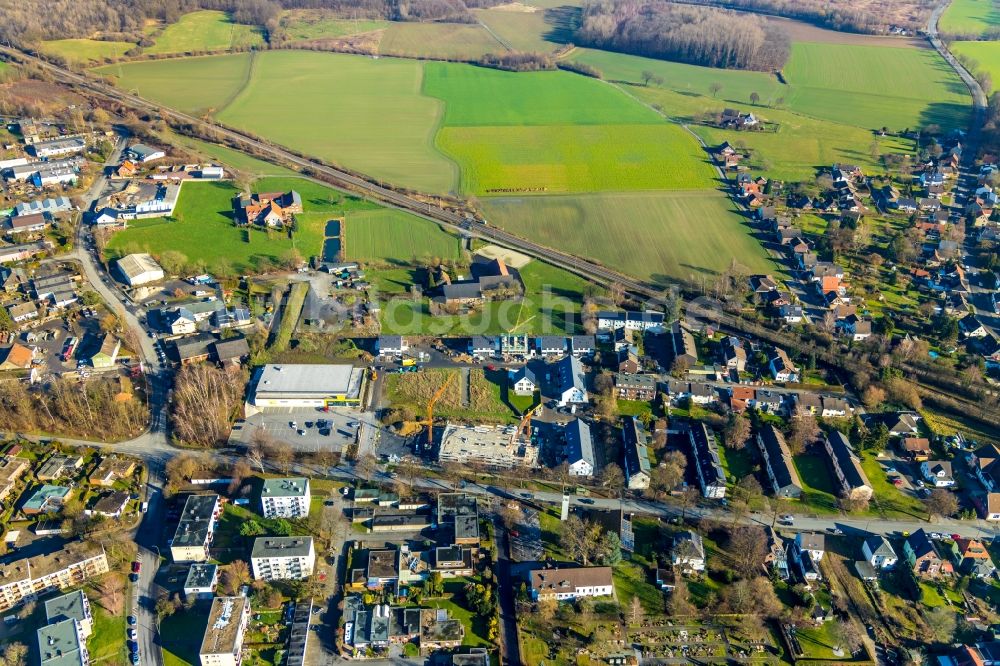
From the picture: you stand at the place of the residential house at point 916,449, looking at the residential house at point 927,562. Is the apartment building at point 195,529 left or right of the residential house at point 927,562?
right

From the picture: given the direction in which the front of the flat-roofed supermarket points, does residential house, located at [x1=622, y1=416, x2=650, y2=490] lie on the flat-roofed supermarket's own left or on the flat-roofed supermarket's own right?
on the flat-roofed supermarket's own left

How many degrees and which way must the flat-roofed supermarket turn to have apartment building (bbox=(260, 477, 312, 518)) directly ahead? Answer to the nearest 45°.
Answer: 0° — it already faces it

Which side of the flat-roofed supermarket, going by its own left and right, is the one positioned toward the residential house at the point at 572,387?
left

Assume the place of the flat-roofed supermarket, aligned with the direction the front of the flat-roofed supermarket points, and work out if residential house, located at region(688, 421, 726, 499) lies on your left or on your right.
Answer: on your left

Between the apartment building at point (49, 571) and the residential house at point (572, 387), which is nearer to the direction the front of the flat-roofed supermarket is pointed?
the apartment building

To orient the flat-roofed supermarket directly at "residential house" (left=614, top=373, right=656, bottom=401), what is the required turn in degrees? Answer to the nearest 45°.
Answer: approximately 90° to its left

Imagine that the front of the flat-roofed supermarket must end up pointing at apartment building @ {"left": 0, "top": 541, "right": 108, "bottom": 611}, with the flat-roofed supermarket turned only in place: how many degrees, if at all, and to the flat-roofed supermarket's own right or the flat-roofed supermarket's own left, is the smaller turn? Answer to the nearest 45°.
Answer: approximately 45° to the flat-roofed supermarket's own right

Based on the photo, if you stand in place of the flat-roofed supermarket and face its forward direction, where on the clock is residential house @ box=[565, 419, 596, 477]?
The residential house is roughly at 10 o'clock from the flat-roofed supermarket.

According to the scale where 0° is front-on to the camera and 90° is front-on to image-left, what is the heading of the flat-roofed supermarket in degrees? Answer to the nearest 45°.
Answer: approximately 0°

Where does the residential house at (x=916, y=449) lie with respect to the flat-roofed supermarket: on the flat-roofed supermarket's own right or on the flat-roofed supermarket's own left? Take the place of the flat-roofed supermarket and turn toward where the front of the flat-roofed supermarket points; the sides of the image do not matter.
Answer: on the flat-roofed supermarket's own left

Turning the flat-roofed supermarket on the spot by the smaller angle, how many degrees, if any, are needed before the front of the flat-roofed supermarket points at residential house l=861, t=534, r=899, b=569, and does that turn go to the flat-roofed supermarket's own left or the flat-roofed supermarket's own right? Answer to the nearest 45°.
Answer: approximately 45° to the flat-roofed supermarket's own left

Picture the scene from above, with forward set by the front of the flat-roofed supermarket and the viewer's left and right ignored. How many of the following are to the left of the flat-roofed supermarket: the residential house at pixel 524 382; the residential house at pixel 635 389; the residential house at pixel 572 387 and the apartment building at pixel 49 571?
3

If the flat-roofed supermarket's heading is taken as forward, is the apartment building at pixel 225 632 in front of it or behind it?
in front

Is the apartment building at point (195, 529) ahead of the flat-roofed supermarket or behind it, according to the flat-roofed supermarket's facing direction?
ahead

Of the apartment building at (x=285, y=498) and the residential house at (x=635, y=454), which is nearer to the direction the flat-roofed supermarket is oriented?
the apartment building
